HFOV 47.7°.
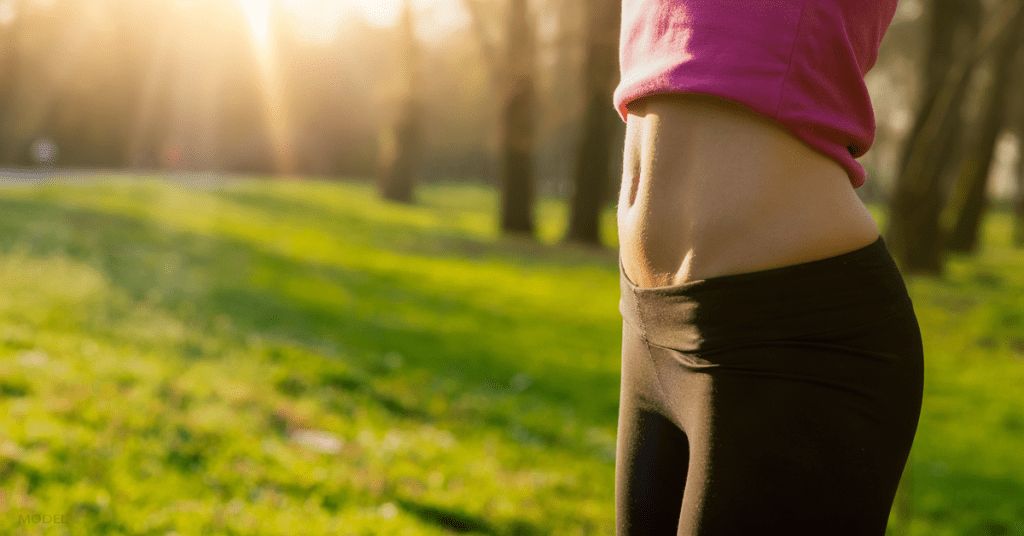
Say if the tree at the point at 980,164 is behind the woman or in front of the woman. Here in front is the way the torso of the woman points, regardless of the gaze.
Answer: behind

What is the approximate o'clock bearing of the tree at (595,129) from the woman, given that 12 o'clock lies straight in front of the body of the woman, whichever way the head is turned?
The tree is roughly at 4 o'clock from the woman.

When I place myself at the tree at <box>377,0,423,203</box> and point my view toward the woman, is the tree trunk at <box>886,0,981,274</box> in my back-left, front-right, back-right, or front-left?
front-left

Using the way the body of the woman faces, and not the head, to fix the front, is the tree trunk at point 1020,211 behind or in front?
behind

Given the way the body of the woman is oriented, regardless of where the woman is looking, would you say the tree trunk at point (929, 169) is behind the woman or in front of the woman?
behind

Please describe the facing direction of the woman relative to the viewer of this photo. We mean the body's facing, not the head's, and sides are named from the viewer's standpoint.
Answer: facing the viewer and to the left of the viewer

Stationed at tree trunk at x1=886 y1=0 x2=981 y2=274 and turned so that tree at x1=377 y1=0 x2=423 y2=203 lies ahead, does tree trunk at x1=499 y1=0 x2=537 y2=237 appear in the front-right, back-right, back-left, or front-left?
front-left

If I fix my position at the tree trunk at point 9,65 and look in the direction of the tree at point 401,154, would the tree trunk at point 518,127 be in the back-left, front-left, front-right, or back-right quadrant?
front-right
